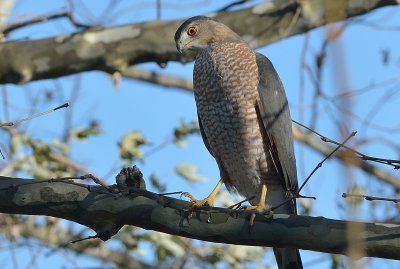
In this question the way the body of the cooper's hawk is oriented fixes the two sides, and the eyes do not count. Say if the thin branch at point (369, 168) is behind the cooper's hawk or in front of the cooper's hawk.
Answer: behind

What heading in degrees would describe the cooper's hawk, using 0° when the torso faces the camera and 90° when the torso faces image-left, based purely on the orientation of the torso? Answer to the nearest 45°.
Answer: approximately 45°

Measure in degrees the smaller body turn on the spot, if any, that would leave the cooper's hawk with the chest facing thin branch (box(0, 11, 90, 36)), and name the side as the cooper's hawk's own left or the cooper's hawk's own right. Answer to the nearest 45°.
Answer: approximately 45° to the cooper's hawk's own right

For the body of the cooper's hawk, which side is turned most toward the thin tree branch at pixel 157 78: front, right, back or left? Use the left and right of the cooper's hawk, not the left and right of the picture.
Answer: right

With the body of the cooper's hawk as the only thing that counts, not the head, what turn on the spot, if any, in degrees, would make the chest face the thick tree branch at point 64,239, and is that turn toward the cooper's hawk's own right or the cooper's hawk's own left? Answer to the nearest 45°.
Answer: approximately 90° to the cooper's hawk's own right
